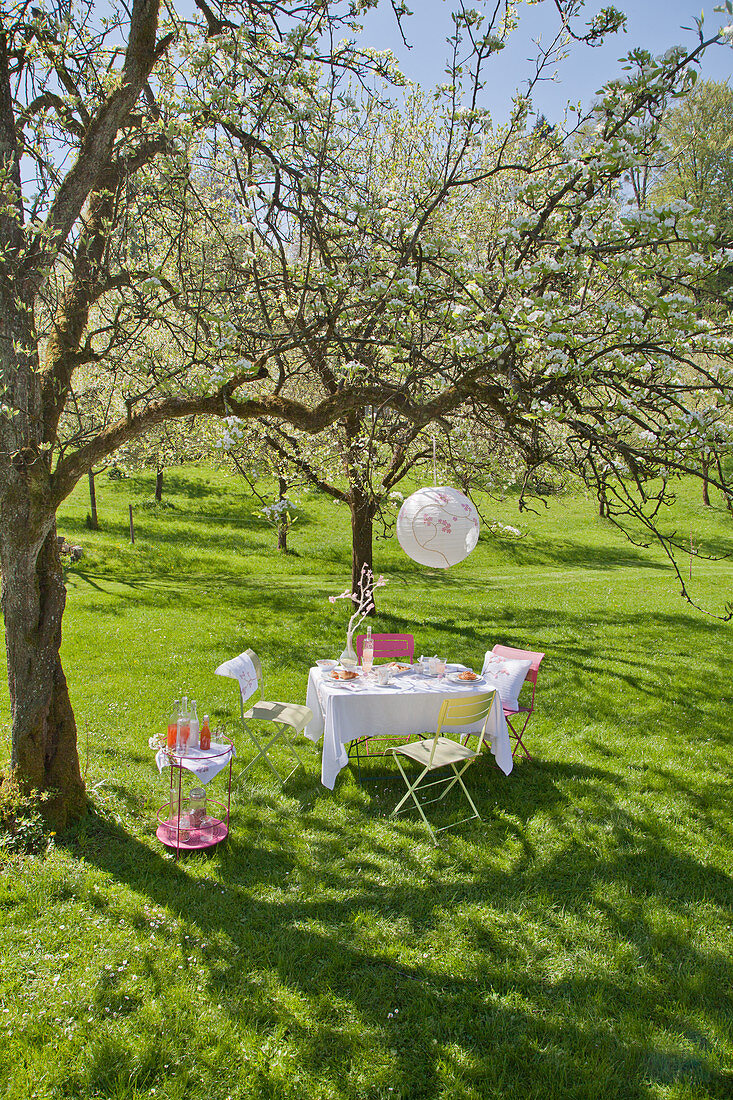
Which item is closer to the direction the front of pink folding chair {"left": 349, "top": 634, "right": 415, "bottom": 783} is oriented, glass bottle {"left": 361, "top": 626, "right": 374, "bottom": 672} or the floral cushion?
the glass bottle

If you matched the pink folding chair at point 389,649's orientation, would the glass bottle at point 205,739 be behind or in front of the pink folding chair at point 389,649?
in front

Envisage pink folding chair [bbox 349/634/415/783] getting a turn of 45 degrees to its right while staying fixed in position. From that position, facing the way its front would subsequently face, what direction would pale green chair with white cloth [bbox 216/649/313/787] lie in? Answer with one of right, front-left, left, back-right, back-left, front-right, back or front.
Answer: front

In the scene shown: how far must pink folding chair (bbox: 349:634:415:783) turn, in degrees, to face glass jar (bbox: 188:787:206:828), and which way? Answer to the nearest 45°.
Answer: approximately 45° to its right

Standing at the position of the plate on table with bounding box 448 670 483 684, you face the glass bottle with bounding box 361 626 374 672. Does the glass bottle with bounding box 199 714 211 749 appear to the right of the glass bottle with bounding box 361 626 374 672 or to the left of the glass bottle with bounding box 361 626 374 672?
left

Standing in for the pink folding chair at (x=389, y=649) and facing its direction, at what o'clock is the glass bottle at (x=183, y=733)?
The glass bottle is roughly at 1 o'clock from the pink folding chair.

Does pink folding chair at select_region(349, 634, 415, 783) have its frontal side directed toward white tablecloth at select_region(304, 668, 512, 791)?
yes

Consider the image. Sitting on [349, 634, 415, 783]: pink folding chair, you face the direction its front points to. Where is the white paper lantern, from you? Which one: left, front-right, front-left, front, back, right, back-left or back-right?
front

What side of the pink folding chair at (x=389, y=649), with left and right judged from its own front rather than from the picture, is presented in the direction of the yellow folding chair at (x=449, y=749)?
front

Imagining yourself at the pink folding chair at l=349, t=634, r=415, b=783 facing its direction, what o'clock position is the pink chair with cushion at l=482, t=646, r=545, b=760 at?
The pink chair with cushion is roughly at 10 o'clock from the pink folding chair.

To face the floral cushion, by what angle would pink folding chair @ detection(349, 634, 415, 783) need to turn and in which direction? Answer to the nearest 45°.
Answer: approximately 45° to its left

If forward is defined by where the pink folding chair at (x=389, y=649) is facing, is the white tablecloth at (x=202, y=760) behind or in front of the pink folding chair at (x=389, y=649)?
in front

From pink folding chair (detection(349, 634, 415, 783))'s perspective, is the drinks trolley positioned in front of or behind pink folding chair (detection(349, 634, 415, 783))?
in front

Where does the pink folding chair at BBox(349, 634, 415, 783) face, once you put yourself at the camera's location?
facing the viewer
